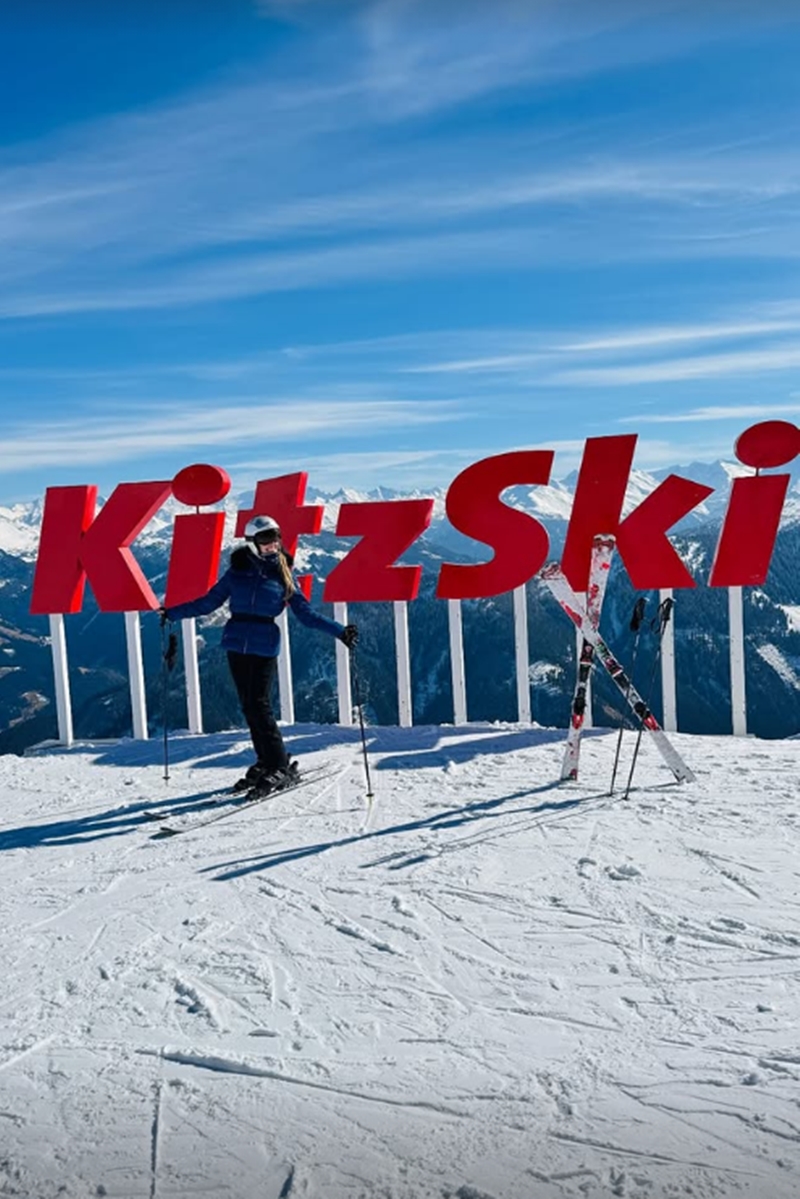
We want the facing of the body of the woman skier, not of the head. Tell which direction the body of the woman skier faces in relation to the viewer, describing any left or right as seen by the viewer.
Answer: facing the viewer and to the left of the viewer

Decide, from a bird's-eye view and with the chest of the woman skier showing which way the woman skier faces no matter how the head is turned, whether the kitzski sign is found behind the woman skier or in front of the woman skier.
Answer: behind

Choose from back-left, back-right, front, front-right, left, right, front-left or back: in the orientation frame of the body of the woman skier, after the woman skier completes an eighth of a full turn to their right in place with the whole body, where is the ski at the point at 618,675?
back

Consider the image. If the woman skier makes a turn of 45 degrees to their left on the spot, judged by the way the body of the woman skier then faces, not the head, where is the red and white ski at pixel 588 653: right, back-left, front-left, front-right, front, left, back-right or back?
left
